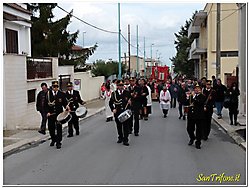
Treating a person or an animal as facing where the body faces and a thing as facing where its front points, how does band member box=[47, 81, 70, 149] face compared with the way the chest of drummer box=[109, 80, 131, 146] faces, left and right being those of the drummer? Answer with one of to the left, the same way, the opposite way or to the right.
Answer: the same way

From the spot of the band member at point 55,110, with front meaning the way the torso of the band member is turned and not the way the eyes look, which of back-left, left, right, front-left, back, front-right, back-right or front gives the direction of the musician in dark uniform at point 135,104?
back-left

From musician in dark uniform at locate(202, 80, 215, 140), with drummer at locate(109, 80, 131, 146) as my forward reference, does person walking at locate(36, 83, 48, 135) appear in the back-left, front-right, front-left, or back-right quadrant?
front-right

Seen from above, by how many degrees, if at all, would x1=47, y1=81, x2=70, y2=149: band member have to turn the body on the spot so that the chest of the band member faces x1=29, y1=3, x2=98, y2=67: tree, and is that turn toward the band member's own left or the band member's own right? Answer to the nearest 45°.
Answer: approximately 180°

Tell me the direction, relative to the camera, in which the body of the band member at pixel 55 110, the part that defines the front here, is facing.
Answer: toward the camera

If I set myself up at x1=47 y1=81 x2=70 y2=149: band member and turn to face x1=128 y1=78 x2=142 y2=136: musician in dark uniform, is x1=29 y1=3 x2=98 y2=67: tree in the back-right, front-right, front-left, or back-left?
front-left

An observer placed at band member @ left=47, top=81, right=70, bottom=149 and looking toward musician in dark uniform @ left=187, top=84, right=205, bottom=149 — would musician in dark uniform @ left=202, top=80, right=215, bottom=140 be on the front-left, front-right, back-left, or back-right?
front-left

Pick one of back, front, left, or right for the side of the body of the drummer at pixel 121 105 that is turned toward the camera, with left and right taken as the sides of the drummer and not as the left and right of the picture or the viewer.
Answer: front

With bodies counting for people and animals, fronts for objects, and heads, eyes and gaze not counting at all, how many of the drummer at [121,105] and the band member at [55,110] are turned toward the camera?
2

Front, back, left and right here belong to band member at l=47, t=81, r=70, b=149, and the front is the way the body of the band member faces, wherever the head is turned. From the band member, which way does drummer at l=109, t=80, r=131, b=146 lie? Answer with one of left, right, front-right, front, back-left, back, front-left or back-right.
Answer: left
